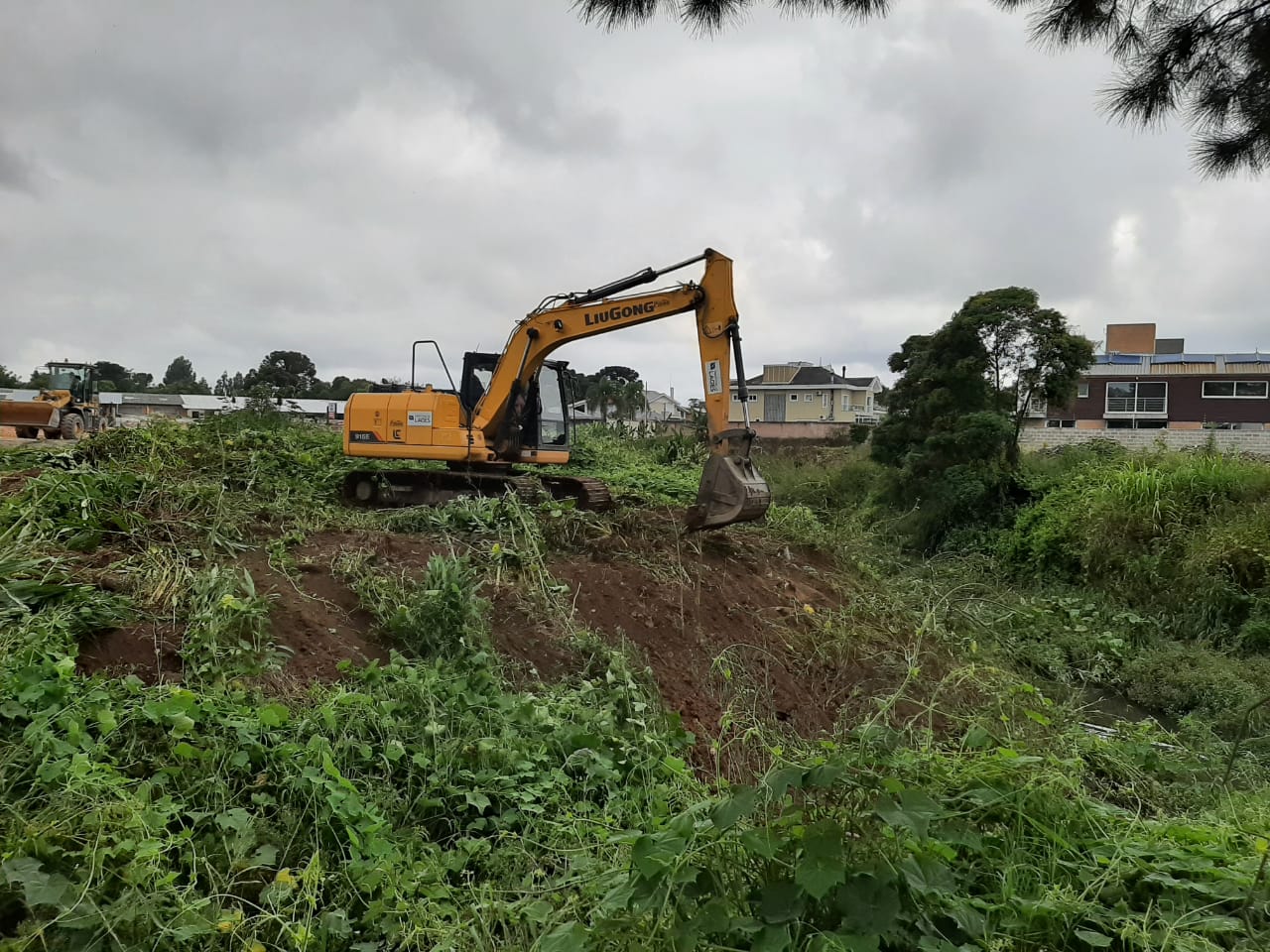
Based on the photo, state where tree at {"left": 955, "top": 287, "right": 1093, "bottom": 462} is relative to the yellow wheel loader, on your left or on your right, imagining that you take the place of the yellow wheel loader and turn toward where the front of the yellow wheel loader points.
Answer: on your left

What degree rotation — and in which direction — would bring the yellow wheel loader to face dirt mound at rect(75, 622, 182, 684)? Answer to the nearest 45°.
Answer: approximately 45° to its left

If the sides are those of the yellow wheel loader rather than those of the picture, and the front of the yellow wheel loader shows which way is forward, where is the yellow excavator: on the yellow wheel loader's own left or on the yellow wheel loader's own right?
on the yellow wheel loader's own left

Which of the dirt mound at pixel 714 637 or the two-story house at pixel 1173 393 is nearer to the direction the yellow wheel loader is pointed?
the dirt mound

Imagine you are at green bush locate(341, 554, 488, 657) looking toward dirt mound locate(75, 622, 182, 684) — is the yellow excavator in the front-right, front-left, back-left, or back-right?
back-right

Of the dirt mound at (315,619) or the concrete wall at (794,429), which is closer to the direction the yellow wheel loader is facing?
the dirt mound

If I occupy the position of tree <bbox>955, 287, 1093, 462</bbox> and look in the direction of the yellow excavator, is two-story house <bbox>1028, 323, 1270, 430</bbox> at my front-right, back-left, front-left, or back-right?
back-right

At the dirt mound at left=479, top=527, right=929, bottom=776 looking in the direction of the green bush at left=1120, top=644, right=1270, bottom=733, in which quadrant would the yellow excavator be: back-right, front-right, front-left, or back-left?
back-left

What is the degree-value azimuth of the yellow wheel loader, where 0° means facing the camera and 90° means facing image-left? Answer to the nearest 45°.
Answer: approximately 45°
